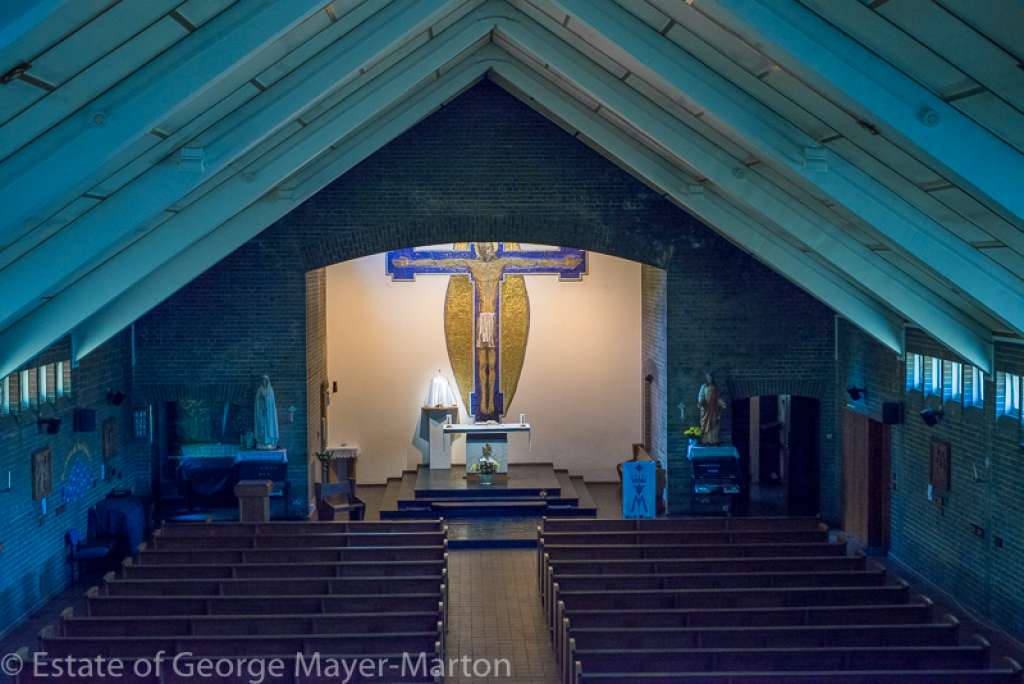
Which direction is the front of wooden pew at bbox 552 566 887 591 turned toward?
away from the camera

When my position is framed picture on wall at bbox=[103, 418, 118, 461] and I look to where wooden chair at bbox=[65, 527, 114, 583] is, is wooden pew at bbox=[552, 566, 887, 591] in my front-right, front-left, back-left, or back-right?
front-left

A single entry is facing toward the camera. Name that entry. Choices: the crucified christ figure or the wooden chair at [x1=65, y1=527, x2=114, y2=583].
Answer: the crucified christ figure

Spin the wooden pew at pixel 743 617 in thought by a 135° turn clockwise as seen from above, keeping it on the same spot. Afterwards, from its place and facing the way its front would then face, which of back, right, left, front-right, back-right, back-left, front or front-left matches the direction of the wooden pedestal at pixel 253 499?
back

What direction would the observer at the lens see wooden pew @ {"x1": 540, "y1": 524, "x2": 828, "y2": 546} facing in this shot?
facing away from the viewer

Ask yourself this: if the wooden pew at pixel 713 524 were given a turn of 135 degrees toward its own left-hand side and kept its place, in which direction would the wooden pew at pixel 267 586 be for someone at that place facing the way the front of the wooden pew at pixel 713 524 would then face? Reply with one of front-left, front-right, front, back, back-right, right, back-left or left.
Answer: front

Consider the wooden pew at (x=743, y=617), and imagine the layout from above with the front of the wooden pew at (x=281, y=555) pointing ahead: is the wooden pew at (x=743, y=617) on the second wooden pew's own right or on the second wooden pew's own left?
on the second wooden pew's own right

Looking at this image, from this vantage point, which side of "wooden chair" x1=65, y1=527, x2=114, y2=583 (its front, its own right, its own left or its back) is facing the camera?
right

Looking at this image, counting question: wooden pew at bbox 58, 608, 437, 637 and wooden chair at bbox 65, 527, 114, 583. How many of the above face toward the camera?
0

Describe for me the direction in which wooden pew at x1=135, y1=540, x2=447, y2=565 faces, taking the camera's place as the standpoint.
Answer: facing away from the viewer

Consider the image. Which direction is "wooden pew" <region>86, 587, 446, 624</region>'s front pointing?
away from the camera

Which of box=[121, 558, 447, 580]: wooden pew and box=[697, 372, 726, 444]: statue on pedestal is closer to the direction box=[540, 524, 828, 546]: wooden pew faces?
the statue on pedestal

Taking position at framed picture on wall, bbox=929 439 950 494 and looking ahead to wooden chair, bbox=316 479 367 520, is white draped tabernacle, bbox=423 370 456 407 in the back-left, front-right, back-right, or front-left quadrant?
front-right

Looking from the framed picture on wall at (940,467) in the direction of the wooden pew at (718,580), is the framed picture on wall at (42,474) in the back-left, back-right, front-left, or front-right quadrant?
front-right

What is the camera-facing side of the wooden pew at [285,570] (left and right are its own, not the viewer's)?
back

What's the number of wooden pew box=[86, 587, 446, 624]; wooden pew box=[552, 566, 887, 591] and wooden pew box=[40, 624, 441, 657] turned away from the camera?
3

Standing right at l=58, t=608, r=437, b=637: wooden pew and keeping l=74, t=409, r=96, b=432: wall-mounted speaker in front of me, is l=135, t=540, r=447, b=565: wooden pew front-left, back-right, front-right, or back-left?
front-right
